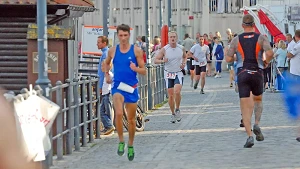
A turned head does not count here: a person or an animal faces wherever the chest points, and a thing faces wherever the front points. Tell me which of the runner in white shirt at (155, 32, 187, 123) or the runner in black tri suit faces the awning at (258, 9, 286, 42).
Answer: the runner in black tri suit

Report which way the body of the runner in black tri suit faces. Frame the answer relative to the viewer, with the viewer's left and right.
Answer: facing away from the viewer

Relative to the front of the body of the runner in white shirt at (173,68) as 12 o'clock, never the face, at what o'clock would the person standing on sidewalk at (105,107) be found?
The person standing on sidewalk is roughly at 1 o'clock from the runner in white shirt.

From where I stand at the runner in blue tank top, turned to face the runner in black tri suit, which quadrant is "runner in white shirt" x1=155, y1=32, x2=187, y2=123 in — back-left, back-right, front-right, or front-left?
front-left

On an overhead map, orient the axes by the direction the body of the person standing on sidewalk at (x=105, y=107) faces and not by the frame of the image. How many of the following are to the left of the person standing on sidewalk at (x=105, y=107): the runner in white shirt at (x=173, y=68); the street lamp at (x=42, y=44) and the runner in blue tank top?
2

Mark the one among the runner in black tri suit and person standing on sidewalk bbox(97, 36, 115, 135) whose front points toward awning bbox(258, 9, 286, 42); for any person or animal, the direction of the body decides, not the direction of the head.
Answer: the runner in black tri suit

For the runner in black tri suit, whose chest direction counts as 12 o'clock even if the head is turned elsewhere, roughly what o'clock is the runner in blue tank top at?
The runner in blue tank top is roughly at 8 o'clock from the runner in black tri suit.

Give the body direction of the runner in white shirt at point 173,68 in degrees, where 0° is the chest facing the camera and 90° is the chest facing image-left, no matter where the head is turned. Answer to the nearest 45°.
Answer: approximately 0°

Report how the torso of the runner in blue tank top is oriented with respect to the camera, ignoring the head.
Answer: toward the camera
